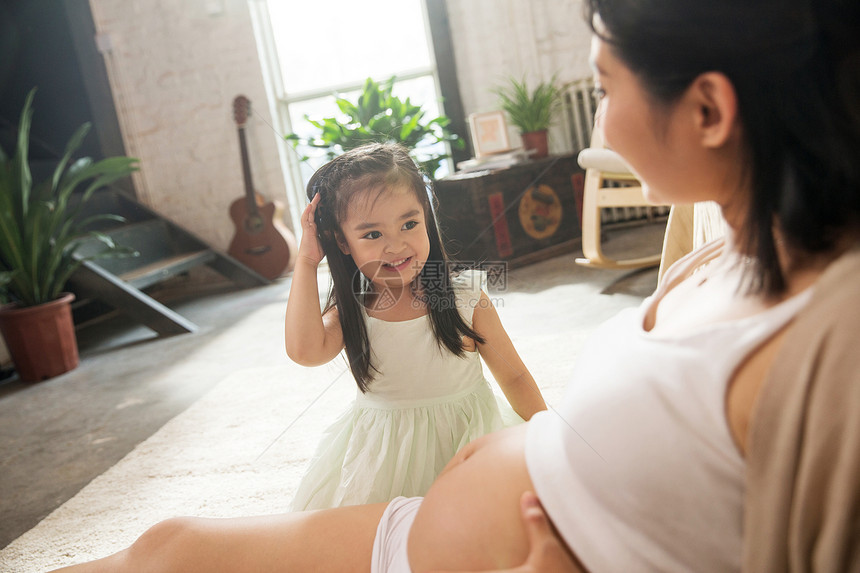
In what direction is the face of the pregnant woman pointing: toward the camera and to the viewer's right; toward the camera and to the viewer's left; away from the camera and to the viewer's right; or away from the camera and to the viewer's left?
away from the camera and to the viewer's left

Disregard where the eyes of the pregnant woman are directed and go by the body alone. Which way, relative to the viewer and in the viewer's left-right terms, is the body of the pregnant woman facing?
facing to the left of the viewer

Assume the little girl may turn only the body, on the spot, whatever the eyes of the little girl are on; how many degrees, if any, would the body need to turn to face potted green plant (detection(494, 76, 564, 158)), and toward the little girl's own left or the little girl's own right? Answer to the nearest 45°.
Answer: approximately 180°

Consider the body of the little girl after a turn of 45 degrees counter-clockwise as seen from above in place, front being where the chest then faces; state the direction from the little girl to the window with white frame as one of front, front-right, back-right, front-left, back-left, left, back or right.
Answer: back-left

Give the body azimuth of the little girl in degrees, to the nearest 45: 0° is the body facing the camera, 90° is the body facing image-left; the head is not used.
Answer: approximately 0°

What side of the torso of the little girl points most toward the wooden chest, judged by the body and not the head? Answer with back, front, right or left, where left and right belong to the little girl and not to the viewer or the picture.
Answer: back

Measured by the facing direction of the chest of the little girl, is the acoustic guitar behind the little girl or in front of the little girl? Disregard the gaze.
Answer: behind

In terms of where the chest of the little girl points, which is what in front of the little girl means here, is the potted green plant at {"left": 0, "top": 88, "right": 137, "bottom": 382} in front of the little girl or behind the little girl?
behind

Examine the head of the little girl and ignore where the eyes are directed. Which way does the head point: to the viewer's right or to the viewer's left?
to the viewer's right

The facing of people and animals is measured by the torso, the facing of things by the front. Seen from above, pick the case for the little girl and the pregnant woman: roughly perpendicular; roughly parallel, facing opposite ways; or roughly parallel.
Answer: roughly perpendicular
